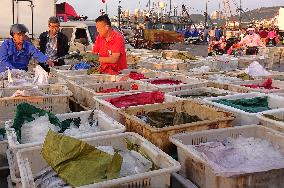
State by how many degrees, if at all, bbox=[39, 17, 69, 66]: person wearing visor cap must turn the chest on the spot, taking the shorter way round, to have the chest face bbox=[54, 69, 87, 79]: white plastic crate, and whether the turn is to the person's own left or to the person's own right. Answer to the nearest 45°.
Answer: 0° — they already face it

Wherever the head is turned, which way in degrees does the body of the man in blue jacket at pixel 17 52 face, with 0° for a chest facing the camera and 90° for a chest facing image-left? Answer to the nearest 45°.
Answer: approximately 0°

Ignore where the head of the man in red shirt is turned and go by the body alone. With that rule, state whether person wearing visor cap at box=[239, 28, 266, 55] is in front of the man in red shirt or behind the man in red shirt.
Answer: behind

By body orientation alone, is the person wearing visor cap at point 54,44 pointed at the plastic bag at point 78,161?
yes

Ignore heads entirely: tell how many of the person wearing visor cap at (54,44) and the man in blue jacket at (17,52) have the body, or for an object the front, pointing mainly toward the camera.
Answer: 2

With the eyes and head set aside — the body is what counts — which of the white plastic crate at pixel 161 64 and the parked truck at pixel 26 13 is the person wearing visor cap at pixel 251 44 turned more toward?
the white plastic crate
